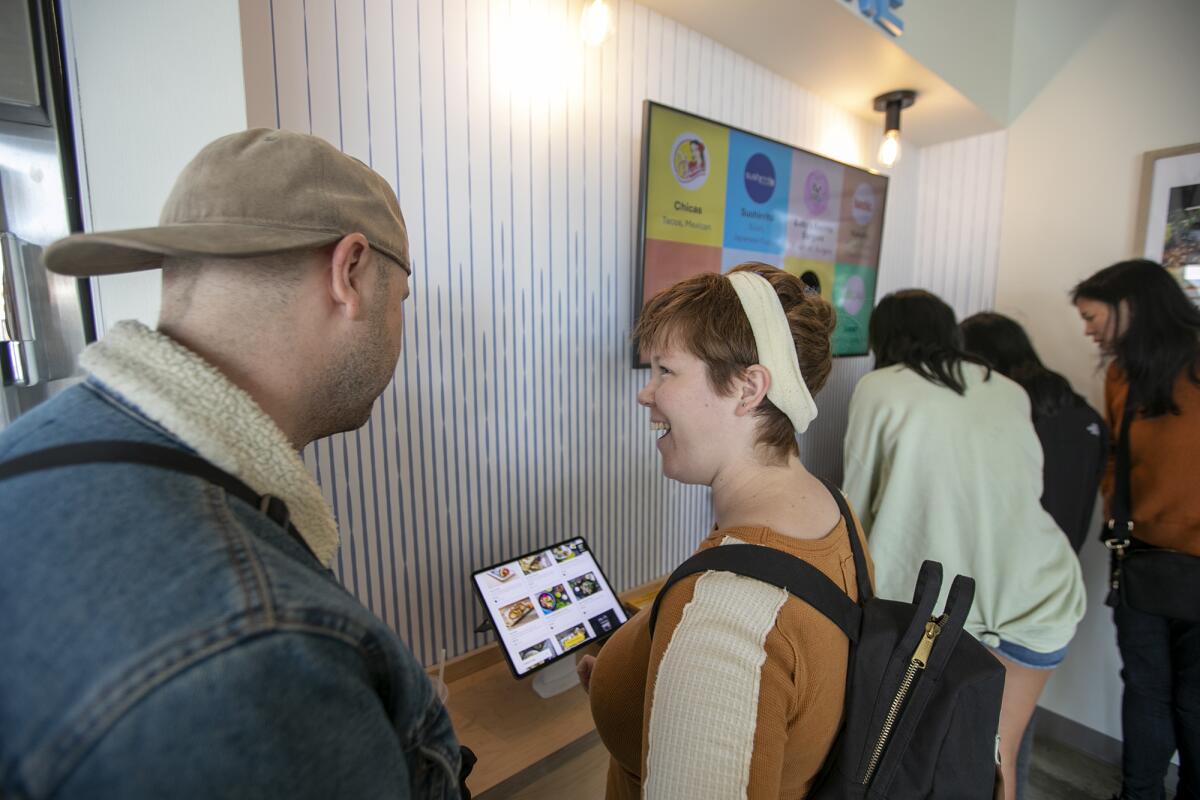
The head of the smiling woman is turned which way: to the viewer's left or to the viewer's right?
to the viewer's left

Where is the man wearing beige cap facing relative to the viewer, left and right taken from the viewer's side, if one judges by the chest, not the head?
facing away from the viewer and to the right of the viewer

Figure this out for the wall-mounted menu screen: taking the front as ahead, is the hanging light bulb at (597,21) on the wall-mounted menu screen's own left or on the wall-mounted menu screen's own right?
on the wall-mounted menu screen's own right

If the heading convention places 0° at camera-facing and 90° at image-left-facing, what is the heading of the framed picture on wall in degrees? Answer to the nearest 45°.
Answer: approximately 45°

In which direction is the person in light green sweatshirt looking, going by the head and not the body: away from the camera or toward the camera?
away from the camera

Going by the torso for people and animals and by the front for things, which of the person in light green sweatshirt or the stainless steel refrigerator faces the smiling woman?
the stainless steel refrigerator

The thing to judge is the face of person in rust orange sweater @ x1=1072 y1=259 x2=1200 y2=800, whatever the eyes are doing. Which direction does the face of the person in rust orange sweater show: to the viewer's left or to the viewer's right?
to the viewer's left

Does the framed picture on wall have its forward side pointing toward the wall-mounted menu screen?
yes

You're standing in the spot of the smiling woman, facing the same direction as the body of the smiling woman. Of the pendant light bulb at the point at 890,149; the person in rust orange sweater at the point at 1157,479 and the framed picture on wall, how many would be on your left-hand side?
0

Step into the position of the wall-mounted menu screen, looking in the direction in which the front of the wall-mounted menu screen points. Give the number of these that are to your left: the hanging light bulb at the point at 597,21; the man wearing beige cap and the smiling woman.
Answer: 0

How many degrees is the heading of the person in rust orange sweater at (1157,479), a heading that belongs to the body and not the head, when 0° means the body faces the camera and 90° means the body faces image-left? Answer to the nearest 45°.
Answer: approximately 90°

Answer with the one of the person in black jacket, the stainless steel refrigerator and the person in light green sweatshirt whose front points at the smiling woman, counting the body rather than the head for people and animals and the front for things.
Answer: the stainless steel refrigerator

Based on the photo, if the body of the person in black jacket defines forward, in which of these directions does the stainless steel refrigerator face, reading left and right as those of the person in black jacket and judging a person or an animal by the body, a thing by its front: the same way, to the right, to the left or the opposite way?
to the right

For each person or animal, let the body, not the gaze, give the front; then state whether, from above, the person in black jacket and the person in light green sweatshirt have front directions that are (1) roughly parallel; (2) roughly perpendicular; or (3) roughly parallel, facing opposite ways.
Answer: roughly parallel

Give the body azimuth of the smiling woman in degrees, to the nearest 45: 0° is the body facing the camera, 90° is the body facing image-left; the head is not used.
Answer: approximately 90°

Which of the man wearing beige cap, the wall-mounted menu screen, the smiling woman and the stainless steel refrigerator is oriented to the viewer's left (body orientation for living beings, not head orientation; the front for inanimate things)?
the smiling woman

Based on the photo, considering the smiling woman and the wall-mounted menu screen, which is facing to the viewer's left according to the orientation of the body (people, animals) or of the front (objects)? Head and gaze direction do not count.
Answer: the smiling woman

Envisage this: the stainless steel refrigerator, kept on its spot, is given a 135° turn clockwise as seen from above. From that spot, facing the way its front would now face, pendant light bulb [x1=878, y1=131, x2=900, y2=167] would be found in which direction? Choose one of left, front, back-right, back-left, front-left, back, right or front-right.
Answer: back

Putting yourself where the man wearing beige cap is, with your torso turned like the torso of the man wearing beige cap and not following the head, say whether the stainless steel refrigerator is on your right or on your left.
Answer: on your left

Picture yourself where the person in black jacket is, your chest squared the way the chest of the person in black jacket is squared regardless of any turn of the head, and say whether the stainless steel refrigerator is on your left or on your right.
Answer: on your left
